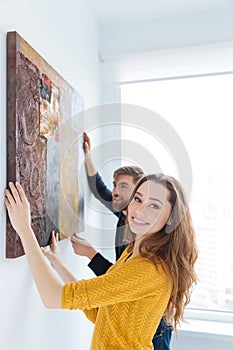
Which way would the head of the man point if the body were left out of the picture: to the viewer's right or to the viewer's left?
to the viewer's left

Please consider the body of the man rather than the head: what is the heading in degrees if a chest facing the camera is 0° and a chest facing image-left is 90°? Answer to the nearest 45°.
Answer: approximately 45°

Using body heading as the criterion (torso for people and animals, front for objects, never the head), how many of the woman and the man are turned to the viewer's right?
0

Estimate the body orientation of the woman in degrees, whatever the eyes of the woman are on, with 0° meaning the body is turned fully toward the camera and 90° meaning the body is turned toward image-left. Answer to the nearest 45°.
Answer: approximately 90°

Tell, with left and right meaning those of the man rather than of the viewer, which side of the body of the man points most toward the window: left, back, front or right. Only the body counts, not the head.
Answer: back
